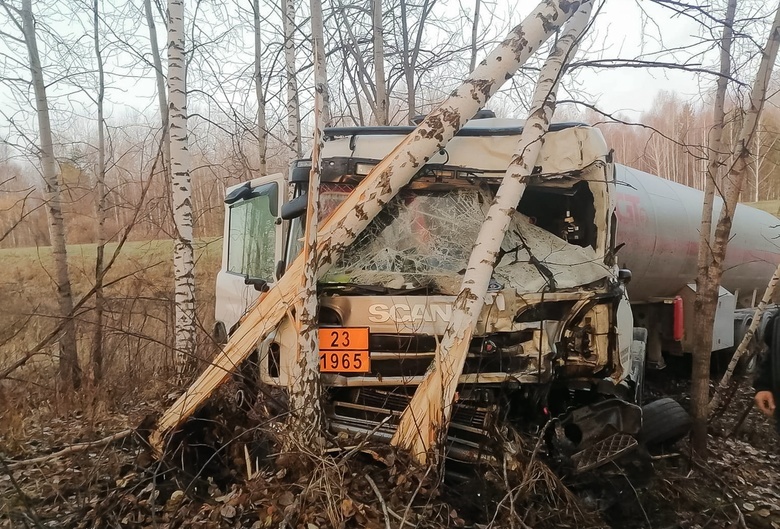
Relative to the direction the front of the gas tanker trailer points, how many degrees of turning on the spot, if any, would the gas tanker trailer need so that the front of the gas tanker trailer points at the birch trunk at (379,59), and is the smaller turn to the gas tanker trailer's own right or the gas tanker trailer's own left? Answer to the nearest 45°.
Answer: approximately 45° to the gas tanker trailer's own right

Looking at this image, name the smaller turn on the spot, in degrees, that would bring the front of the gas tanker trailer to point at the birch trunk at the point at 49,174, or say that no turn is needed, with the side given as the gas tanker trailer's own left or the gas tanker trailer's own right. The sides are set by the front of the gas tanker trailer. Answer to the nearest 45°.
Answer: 0° — it already faces it

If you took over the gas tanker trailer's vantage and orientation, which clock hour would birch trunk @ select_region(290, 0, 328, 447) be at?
The birch trunk is roughly at 11 o'clock from the gas tanker trailer.

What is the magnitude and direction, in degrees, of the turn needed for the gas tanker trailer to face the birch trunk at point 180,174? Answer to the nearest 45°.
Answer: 0° — it already faces it

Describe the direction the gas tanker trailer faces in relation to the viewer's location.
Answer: facing the viewer and to the left of the viewer

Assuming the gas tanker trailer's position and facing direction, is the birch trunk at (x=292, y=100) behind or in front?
in front

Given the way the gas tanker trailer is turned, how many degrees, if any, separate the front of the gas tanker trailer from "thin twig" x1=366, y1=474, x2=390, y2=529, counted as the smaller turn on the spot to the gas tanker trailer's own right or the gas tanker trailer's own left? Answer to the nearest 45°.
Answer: approximately 45° to the gas tanker trailer's own left

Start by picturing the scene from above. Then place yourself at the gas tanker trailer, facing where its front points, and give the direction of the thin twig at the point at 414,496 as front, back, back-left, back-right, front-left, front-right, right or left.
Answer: front-left
